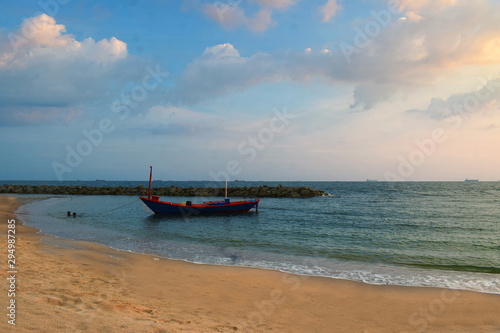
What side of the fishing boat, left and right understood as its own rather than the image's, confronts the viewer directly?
left
